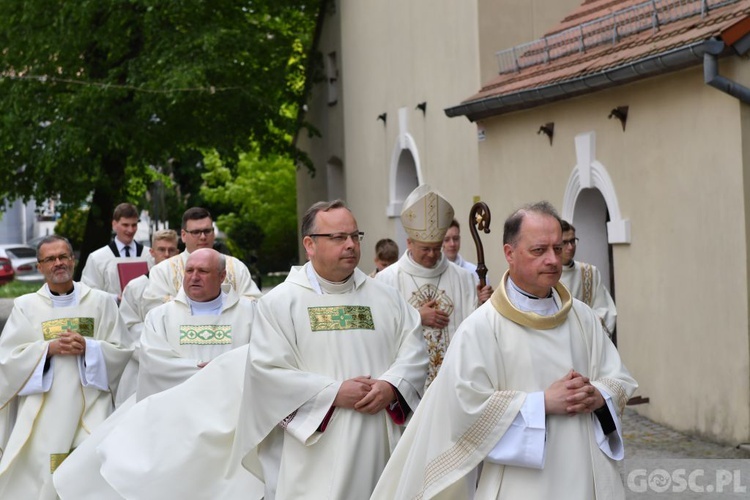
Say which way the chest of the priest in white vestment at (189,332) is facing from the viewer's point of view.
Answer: toward the camera

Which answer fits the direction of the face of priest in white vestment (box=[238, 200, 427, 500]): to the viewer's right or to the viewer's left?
to the viewer's right

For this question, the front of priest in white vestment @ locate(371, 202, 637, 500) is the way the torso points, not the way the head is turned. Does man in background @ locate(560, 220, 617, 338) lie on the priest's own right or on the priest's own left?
on the priest's own left

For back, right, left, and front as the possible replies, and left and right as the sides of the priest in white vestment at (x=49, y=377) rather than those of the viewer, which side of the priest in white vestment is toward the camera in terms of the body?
front

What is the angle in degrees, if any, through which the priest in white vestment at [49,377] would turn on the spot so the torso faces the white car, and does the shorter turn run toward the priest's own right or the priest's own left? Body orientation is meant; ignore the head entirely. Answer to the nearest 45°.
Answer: approximately 180°

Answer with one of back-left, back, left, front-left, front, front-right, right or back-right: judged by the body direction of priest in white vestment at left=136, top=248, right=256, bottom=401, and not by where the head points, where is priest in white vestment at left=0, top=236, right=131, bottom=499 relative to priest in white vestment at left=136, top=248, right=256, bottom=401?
back-right

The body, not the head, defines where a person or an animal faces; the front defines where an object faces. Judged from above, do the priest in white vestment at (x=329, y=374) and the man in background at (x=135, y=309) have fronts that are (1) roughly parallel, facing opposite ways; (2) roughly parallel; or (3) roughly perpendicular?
roughly parallel

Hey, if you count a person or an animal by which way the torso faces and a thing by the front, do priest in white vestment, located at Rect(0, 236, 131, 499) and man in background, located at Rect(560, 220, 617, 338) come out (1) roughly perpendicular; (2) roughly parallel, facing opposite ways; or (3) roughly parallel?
roughly parallel

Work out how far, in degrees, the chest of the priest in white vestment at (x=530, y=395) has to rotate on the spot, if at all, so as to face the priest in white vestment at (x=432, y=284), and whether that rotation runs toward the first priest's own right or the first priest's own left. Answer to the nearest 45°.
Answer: approximately 135° to the first priest's own left
